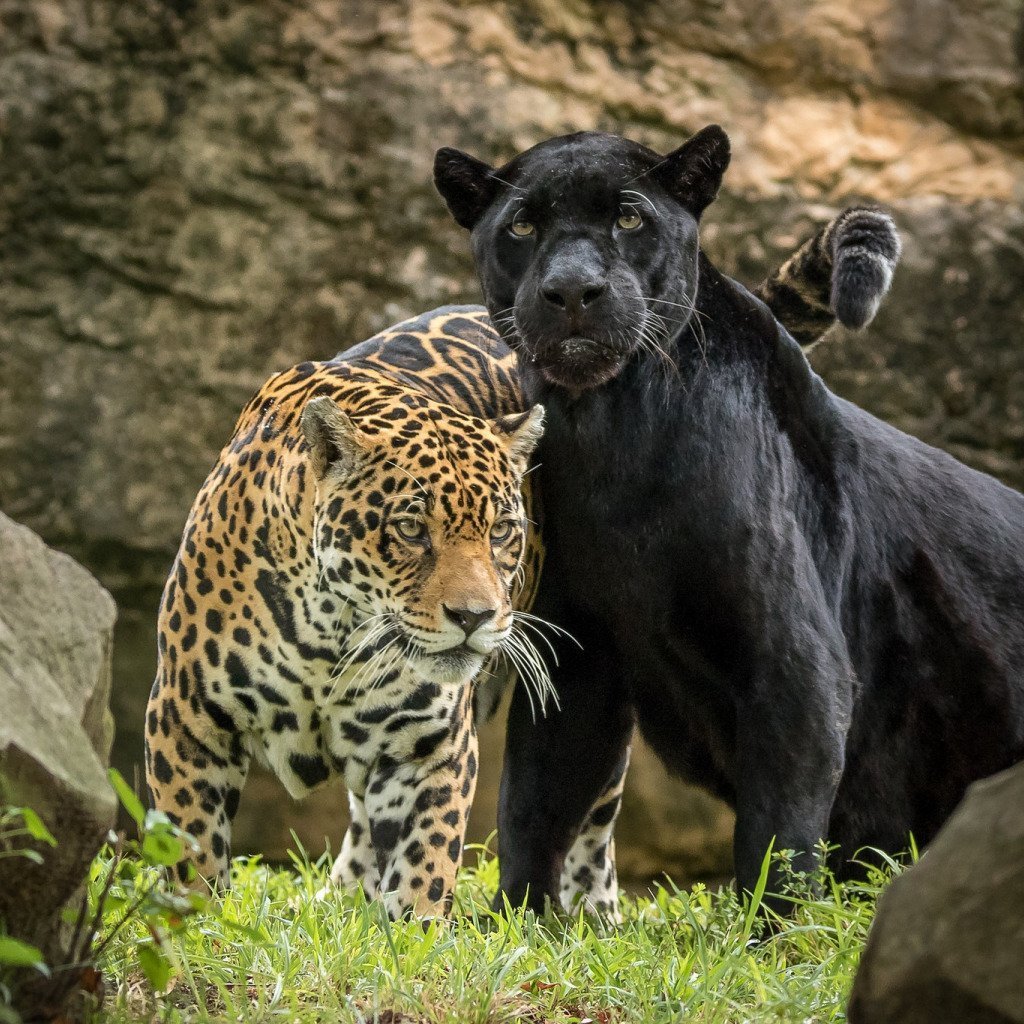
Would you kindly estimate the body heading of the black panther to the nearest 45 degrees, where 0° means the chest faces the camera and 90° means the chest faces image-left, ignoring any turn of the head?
approximately 45°

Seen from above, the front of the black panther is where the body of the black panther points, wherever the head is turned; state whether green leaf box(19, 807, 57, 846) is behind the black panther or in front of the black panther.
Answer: in front

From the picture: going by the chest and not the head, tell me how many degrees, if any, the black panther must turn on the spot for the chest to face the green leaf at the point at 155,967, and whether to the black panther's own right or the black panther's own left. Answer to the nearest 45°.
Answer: approximately 45° to the black panther's own left

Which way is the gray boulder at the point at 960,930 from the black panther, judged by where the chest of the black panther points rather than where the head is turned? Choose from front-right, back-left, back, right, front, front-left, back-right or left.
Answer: front-left

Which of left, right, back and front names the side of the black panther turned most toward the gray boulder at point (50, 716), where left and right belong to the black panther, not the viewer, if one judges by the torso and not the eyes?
front
